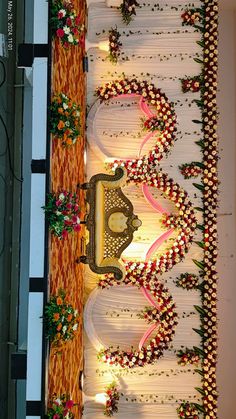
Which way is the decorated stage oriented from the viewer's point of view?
toward the camera
